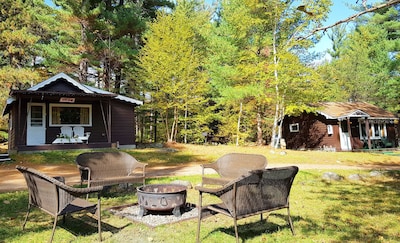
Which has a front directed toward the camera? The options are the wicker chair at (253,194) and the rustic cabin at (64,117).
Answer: the rustic cabin

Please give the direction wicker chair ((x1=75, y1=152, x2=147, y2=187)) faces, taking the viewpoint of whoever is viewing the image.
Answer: facing the viewer and to the right of the viewer

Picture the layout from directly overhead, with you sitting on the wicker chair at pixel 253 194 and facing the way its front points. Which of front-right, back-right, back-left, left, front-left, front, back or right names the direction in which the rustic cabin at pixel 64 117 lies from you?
front

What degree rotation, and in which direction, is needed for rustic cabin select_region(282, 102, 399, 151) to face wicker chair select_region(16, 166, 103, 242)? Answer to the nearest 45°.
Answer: approximately 45° to its right

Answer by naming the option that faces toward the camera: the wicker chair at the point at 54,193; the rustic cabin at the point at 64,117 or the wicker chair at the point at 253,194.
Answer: the rustic cabin

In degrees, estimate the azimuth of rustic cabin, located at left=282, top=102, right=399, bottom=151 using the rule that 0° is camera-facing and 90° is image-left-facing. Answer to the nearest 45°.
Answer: approximately 315°

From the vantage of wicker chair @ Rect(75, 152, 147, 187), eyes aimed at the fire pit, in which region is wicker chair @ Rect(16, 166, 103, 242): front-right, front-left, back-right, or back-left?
front-right

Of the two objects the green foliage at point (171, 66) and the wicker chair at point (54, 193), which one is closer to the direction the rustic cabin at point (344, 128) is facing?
the wicker chair

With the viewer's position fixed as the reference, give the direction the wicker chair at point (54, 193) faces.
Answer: facing away from the viewer and to the right of the viewer

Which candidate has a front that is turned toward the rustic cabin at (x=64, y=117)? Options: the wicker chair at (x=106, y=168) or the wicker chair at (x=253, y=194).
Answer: the wicker chair at (x=253, y=194)

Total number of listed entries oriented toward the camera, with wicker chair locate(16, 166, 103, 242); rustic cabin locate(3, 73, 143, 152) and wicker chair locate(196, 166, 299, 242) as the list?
1

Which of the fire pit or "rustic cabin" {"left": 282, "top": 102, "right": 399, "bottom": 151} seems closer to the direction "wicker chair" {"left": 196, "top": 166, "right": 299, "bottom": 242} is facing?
the fire pit

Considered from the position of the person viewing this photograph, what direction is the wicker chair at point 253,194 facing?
facing away from the viewer and to the left of the viewer

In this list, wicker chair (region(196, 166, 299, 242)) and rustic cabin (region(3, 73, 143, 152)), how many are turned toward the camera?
1

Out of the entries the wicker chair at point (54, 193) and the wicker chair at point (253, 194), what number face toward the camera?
0

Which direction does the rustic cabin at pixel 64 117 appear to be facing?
toward the camera

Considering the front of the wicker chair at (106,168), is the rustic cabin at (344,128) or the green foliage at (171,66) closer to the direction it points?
the rustic cabin
